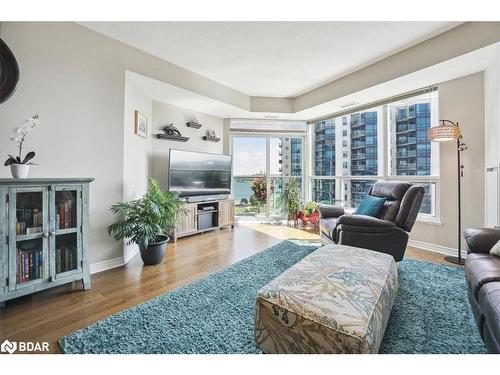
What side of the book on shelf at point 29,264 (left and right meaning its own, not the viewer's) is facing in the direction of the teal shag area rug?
front

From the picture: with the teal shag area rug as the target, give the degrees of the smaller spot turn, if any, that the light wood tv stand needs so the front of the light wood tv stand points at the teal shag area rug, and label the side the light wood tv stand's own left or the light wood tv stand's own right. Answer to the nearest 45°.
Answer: approximately 45° to the light wood tv stand's own right

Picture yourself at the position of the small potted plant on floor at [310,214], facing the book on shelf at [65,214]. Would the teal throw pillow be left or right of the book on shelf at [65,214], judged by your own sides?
left

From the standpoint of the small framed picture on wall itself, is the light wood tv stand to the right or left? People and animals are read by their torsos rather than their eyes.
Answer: on its left

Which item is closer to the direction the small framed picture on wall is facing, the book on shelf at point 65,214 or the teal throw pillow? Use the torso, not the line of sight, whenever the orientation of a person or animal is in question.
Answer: the teal throw pillow

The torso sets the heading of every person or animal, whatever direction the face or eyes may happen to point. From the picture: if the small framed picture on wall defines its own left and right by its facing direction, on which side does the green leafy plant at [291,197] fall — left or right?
on its left

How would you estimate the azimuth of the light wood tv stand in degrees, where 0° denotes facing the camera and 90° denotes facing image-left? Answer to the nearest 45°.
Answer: approximately 315°

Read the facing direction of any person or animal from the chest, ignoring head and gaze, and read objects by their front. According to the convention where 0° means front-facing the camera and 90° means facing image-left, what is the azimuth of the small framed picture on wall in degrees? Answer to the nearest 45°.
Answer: approximately 315°
